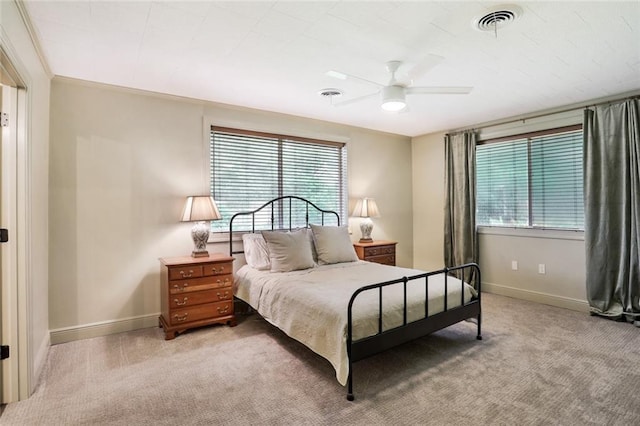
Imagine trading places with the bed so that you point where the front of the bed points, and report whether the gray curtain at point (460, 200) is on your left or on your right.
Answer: on your left

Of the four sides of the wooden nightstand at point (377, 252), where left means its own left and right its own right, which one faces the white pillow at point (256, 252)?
right

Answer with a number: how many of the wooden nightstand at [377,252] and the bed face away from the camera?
0

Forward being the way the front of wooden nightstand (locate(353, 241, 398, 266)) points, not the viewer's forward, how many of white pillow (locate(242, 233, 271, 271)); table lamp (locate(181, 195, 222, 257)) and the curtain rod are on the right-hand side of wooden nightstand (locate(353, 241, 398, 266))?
2

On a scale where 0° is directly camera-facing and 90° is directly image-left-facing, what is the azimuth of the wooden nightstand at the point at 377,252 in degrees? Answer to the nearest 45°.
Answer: approximately 315°

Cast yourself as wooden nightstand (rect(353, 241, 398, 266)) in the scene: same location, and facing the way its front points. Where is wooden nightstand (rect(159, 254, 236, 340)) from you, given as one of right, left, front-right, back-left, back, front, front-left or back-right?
right

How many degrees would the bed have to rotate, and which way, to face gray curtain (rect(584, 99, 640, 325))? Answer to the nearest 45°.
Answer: approximately 45° to its left

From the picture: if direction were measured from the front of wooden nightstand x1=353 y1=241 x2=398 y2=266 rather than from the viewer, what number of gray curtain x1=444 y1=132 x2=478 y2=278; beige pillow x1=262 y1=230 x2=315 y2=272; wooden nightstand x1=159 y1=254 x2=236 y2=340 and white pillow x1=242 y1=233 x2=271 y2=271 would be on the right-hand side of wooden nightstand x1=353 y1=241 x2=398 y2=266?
3

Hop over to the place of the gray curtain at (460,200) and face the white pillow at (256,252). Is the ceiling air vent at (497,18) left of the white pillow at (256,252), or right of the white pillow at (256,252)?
left

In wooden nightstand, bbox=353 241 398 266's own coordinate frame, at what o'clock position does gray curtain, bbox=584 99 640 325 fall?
The gray curtain is roughly at 11 o'clock from the wooden nightstand.

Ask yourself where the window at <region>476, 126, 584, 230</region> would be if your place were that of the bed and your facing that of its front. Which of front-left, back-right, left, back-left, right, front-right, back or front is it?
left
